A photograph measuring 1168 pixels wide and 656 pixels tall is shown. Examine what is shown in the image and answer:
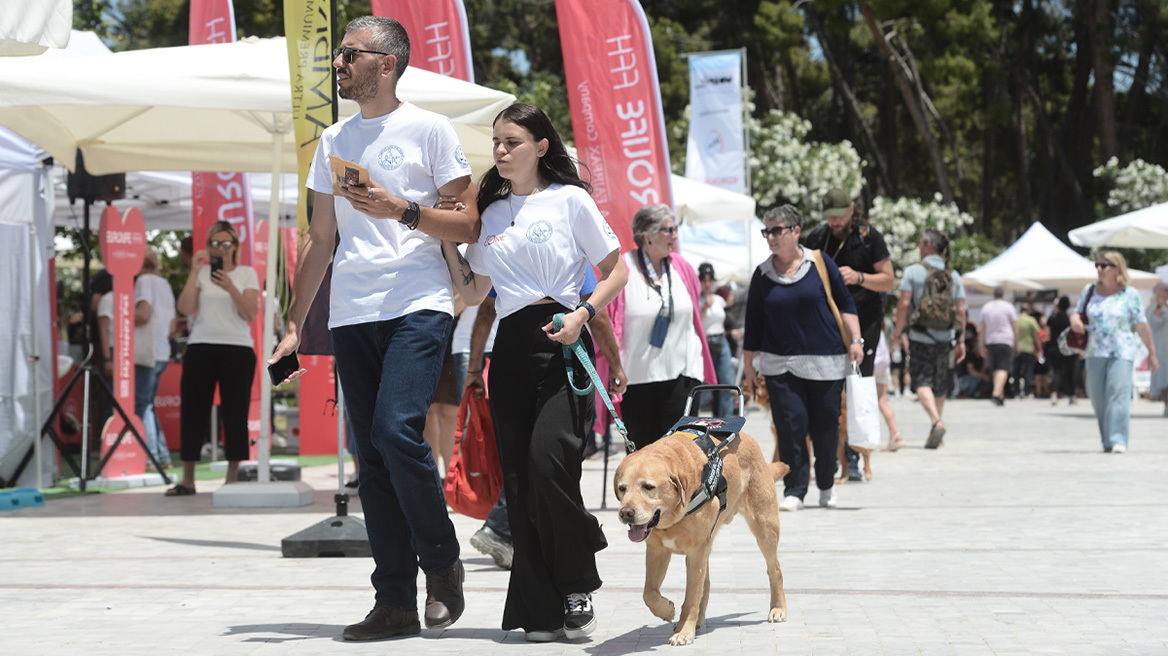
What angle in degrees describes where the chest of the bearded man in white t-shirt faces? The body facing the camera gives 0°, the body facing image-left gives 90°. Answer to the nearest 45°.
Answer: approximately 45°

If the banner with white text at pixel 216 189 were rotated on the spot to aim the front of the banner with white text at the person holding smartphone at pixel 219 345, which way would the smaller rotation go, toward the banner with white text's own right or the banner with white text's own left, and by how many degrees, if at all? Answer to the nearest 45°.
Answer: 0° — it already faces them

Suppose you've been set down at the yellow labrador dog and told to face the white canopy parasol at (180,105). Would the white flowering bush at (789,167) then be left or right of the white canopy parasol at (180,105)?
right

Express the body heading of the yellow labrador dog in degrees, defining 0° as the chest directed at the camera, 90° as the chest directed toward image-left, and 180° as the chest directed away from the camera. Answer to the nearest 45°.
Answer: approximately 45°

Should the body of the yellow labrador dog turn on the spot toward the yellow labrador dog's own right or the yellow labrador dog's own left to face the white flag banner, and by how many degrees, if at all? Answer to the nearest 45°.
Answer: approximately 135° to the yellow labrador dog's own right

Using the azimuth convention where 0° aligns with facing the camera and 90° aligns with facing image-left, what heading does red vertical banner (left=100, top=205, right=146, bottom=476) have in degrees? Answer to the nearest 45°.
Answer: approximately 0°

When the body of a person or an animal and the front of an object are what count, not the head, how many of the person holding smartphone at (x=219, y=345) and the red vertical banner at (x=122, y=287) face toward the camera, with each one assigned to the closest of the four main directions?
2

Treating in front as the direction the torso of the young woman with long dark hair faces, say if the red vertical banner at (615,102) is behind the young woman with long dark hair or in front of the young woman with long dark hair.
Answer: behind

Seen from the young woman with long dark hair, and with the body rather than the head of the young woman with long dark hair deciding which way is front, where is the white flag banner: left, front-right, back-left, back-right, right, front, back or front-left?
back-right
